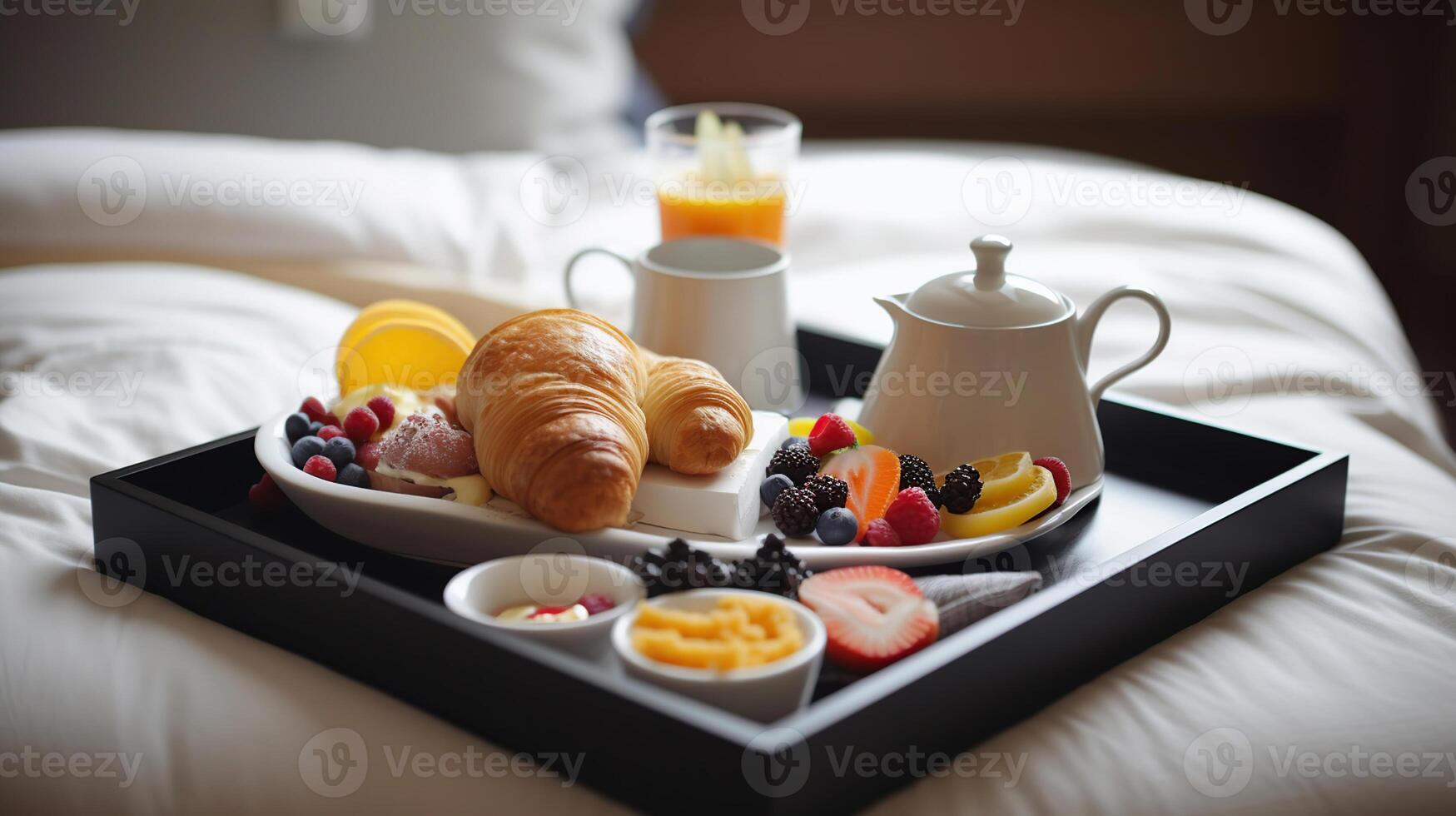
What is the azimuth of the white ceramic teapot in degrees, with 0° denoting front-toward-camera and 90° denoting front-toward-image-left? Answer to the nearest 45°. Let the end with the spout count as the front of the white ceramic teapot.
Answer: approximately 90°
